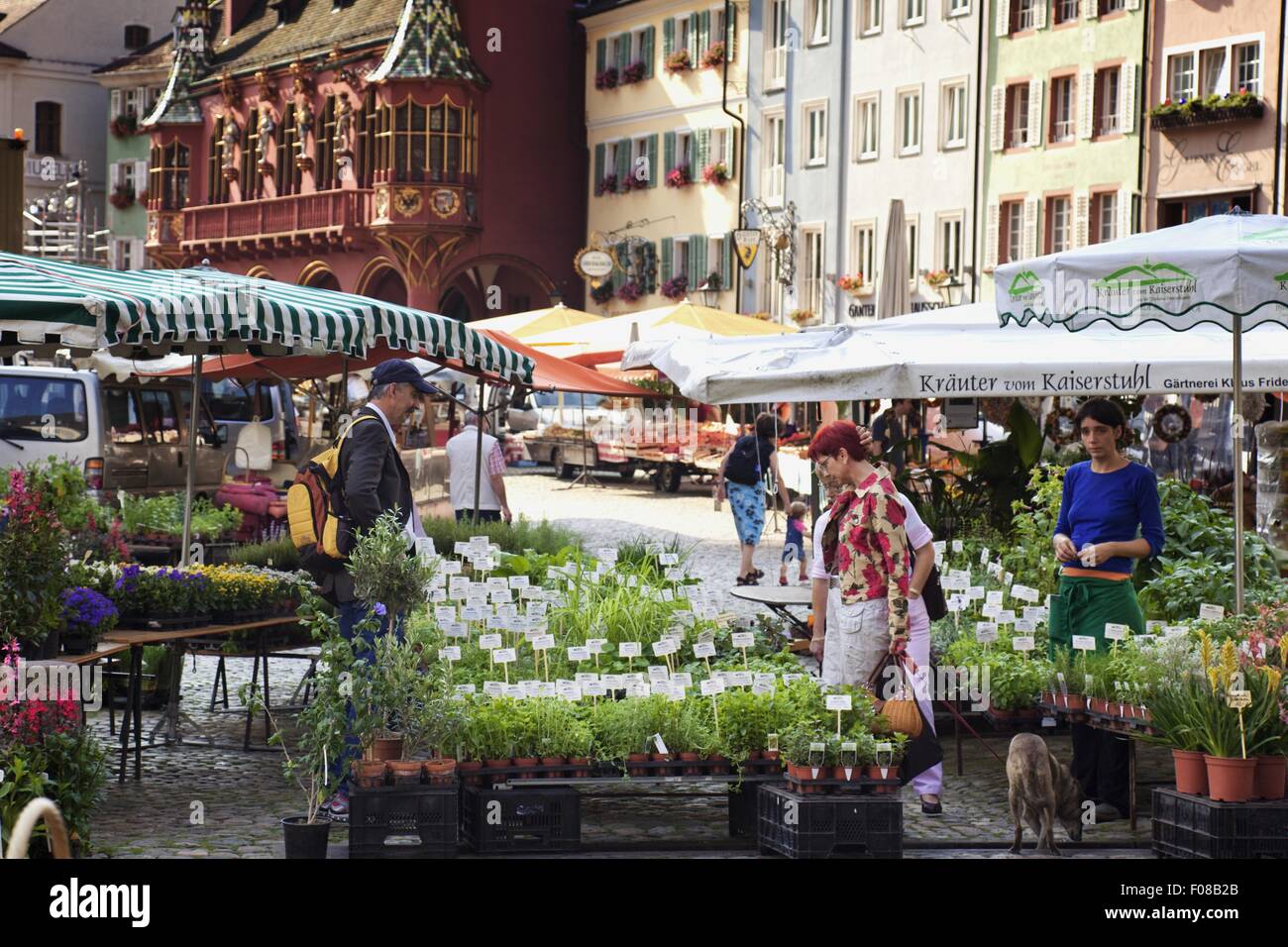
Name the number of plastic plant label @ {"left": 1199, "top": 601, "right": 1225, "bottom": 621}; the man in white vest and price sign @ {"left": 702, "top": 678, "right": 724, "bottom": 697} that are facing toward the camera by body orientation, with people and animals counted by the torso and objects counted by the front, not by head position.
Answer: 2

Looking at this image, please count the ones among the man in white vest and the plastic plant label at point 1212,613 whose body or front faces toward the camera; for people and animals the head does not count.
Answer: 1

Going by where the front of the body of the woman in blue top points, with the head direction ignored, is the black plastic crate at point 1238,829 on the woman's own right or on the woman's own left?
on the woman's own left

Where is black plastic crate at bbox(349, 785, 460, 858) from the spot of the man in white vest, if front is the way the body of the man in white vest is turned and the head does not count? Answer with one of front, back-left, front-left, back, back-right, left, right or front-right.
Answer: back

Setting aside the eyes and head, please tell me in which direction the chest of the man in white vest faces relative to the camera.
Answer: away from the camera

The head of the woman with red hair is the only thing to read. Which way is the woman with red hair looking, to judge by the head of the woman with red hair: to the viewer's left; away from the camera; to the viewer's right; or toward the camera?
to the viewer's left

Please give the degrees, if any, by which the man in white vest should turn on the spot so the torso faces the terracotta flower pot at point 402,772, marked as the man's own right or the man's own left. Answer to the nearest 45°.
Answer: approximately 180°

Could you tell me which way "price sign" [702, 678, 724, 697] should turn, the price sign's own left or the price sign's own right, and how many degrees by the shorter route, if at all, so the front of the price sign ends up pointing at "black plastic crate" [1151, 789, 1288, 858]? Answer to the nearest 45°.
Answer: approximately 90° to the price sign's own left

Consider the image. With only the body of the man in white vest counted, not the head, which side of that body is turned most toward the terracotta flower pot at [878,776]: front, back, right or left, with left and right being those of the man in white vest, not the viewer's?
back
